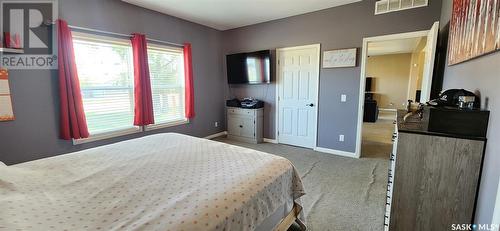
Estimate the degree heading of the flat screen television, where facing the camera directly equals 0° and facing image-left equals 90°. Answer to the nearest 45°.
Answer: approximately 45°

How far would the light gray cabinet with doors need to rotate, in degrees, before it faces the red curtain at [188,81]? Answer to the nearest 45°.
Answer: approximately 45° to its right

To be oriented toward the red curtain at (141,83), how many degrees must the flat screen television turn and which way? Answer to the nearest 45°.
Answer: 0° — it already faces it

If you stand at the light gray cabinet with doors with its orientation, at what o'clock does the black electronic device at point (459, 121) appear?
The black electronic device is roughly at 10 o'clock from the light gray cabinet with doors.

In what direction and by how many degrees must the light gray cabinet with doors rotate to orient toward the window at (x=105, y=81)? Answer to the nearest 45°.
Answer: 0° — it already faces it

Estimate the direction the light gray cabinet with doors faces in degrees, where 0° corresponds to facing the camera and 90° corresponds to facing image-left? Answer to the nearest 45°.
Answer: approximately 45°

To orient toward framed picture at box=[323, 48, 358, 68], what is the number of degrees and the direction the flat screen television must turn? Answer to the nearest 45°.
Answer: approximately 90° to its left

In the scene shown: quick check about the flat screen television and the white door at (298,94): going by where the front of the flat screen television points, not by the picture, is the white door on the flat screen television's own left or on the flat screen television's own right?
on the flat screen television's own left

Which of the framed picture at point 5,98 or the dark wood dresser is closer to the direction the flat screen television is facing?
the framed picture

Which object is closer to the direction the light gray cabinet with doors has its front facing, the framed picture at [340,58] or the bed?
the bed
